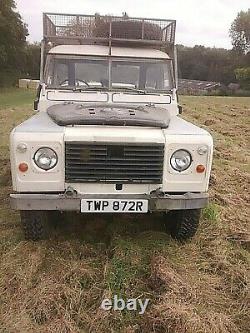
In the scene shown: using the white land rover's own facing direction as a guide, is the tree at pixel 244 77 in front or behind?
behind

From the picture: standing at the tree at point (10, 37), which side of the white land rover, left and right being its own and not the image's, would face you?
back

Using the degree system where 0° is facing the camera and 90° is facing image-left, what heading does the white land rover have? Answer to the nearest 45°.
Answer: approximately 0°
